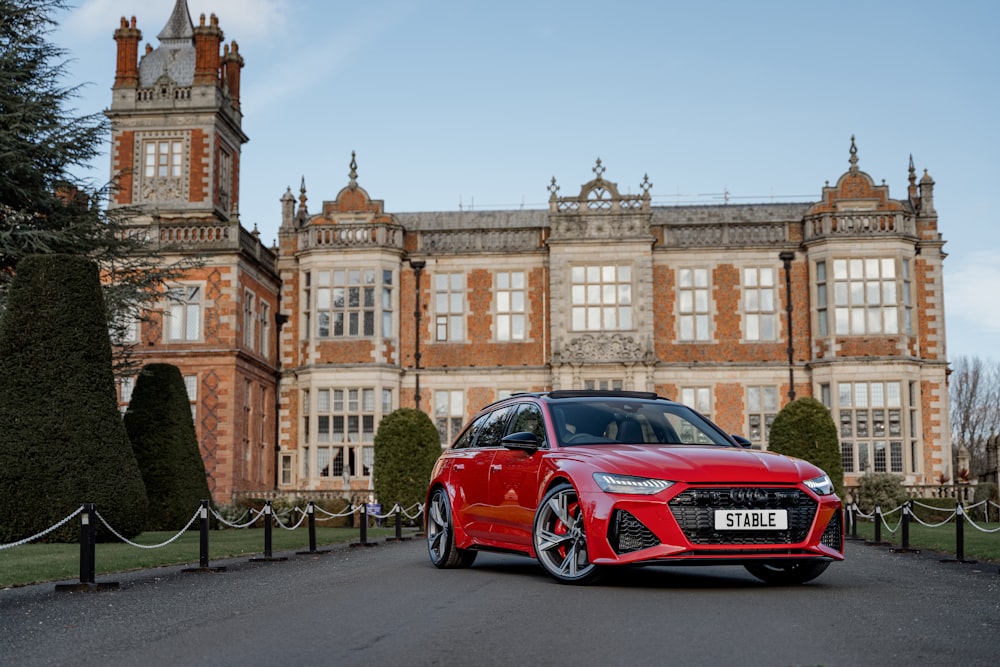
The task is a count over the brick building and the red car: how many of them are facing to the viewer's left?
0

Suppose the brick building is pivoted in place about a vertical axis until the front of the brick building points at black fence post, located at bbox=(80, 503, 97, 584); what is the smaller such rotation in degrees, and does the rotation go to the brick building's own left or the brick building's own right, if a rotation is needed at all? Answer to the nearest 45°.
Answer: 0° — it already faces it

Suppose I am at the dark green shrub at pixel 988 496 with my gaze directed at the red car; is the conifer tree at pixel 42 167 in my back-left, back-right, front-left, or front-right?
front-right

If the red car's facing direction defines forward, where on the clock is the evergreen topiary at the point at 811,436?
The evergreen topiary is roughly at 8 o'clock from the red car.

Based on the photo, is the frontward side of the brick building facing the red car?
yes

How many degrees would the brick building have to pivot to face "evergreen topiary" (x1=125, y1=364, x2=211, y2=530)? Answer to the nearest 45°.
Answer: approximately 45° to its right

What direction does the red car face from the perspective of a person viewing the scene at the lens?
facing the viewer and to the right of the viewer

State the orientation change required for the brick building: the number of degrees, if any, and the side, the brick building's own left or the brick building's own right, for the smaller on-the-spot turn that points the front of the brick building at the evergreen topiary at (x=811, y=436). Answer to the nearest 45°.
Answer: approximately 45° to the brick building's own left

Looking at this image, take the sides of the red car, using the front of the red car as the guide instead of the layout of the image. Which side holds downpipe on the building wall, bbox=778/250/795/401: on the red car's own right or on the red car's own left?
on the red car's own left

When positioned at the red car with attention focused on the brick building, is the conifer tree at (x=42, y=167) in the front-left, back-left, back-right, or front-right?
front-left

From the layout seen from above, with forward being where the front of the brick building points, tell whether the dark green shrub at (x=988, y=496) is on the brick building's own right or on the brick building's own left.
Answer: on the brick building's own left

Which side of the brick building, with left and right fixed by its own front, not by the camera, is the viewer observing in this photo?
front

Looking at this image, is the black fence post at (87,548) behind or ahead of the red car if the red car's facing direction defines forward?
behind

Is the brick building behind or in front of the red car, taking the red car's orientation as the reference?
behind
